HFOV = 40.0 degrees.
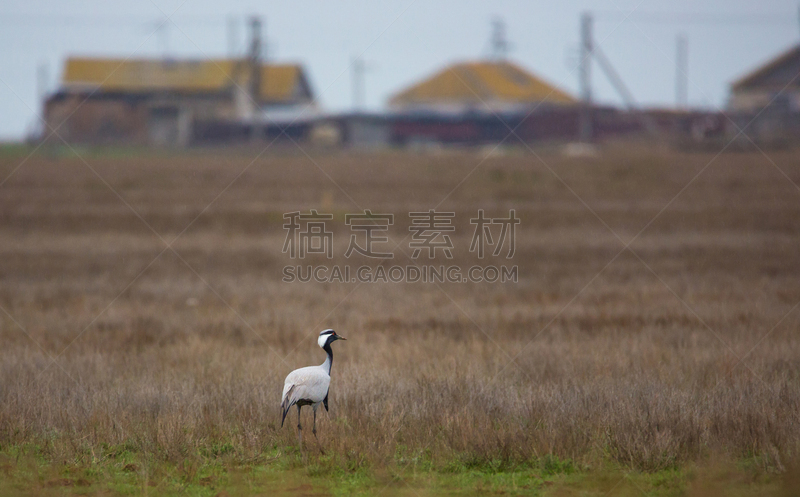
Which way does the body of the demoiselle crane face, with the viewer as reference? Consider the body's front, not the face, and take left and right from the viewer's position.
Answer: facing to the right of the viewer
